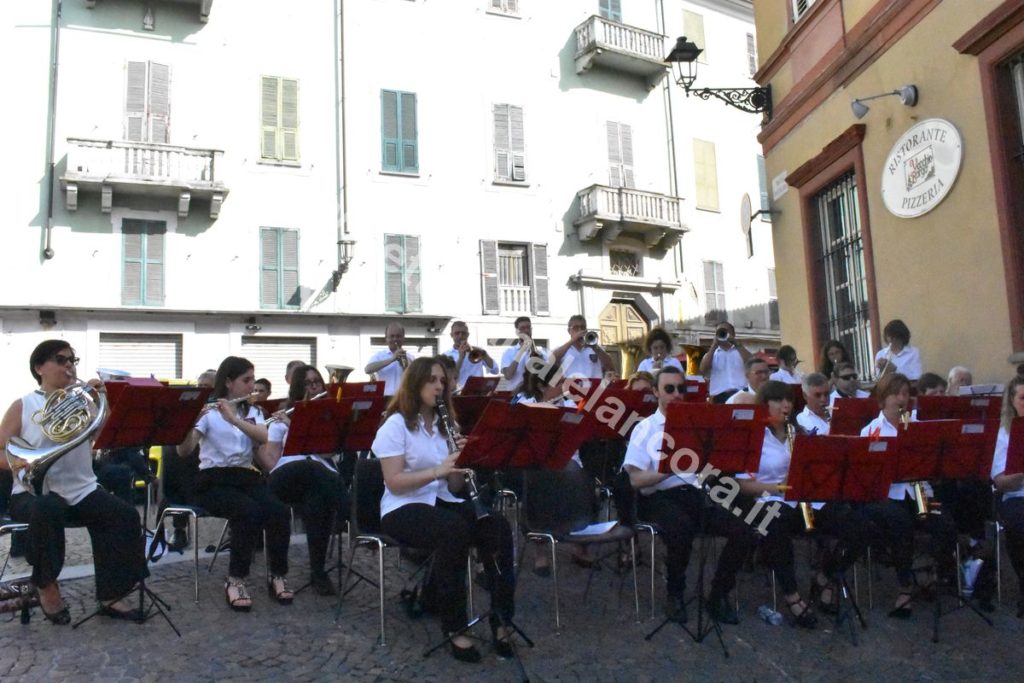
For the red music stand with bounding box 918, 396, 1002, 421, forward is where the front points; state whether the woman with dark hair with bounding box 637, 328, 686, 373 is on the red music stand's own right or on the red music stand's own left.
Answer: on the red music stand's own left

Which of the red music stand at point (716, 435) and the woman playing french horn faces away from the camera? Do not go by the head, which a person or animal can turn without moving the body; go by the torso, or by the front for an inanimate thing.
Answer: the red music stand

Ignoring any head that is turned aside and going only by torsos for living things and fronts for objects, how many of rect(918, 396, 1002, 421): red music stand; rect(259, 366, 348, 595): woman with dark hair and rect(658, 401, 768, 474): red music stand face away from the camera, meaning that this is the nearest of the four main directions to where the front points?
2

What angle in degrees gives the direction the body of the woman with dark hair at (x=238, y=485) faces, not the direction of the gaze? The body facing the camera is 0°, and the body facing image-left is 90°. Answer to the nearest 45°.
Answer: approximately 315°

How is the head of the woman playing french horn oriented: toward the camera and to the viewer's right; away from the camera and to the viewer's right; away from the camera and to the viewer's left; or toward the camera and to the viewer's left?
toward the camera and to the viewer's right

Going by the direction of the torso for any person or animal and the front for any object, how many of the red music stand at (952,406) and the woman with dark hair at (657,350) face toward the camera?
1

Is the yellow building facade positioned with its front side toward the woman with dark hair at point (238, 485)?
yes

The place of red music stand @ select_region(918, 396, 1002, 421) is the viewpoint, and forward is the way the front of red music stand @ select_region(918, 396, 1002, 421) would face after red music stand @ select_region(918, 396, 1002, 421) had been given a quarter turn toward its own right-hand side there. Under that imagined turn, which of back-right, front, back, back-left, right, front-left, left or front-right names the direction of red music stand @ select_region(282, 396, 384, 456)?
back-right

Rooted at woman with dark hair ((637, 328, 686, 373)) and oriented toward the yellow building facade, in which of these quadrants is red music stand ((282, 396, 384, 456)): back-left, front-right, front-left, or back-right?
back-right

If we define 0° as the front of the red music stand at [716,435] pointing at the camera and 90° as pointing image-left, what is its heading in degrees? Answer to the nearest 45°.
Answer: approximately 180°

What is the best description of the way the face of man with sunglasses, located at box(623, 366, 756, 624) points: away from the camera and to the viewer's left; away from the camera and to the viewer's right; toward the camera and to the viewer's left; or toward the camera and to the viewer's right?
toward the camera and to the viewer's right

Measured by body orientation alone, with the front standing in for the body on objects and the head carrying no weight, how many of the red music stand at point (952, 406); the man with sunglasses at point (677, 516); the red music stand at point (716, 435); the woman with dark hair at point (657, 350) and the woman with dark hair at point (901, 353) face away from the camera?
2

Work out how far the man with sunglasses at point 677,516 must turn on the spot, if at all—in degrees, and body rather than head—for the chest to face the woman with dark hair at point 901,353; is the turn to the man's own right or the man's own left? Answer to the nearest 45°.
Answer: approximately 90° to the man's own left
